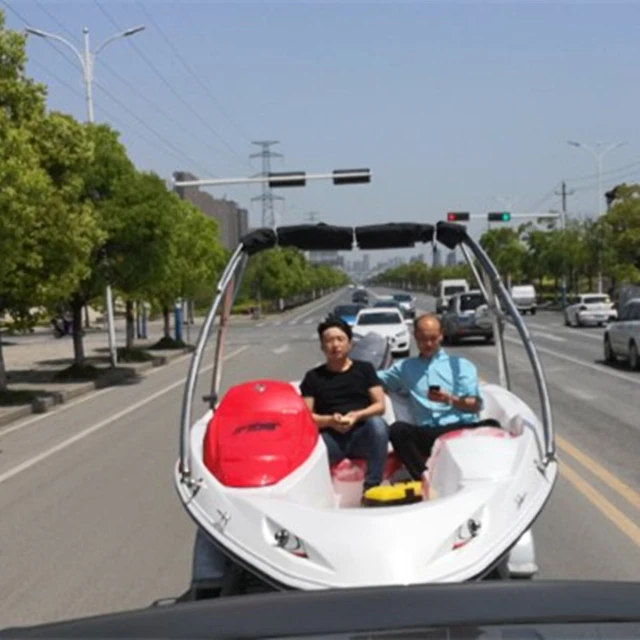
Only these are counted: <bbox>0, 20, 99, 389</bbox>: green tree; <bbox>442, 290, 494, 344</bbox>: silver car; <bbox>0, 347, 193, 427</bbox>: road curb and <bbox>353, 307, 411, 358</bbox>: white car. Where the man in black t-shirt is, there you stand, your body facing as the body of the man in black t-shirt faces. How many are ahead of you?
0

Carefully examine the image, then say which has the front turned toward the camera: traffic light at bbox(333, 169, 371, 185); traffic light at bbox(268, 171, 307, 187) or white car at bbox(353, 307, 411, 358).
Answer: the white car

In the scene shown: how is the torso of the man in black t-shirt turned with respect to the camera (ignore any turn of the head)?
toward the camera

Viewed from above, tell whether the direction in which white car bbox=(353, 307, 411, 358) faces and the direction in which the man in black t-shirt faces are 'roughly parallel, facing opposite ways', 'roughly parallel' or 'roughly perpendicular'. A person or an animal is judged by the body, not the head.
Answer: roughly parallel

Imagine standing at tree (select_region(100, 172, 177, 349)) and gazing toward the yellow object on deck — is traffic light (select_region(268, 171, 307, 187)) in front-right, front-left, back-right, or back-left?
back-left

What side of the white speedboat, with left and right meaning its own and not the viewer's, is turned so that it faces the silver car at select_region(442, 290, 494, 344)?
back

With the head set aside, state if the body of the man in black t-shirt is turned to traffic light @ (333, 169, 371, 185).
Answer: no

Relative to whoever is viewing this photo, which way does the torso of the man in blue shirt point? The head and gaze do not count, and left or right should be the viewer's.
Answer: facing the viewer and to the left of the viewer

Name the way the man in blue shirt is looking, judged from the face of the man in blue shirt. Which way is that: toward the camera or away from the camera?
toward the camera

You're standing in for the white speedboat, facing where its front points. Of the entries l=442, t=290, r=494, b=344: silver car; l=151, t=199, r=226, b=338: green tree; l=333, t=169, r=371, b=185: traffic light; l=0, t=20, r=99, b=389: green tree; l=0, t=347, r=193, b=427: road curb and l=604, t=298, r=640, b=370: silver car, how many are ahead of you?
0

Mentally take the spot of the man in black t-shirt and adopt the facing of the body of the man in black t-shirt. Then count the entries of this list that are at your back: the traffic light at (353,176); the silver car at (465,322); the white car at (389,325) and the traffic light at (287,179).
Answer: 4

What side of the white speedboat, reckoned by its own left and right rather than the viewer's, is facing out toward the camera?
front

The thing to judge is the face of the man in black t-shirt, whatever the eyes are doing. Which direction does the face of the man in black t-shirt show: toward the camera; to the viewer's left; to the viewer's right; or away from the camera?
toward the camera
